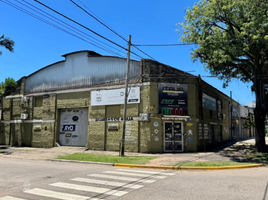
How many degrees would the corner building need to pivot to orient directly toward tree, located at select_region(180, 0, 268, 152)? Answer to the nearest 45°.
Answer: approximately 45° to its left

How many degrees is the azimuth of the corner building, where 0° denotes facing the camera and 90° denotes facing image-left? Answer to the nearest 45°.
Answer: approximately 0°
